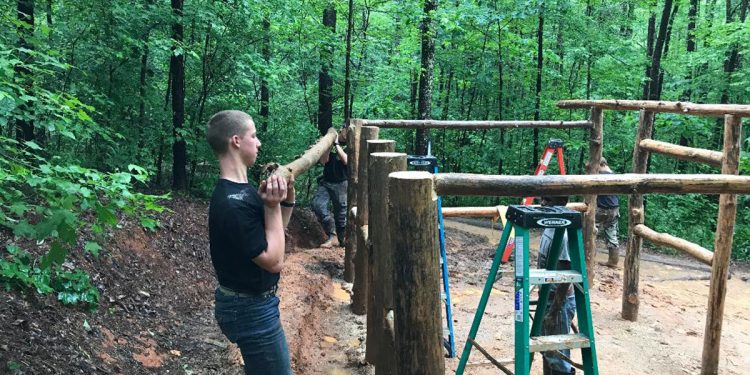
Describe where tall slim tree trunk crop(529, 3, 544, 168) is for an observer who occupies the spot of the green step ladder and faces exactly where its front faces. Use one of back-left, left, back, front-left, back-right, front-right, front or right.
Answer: back-left

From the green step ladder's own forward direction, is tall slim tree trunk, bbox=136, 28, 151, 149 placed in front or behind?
behind

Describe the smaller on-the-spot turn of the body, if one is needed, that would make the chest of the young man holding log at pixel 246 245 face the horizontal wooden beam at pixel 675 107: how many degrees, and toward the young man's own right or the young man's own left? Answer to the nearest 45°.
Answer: approximately 45° to the young man's own left

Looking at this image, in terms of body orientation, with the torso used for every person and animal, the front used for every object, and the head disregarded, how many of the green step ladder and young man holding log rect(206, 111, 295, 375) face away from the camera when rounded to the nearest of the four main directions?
0

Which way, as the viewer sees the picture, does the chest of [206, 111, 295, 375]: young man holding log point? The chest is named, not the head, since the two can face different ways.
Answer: to the viewer's right

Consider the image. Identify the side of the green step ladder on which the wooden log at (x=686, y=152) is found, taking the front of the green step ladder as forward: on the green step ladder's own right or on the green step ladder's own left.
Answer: on the green step ladder's own left

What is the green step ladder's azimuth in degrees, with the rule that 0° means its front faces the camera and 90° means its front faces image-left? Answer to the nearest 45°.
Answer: approximately 315°

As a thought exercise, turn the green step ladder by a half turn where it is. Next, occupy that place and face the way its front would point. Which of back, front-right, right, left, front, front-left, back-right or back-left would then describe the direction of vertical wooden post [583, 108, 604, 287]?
front-right

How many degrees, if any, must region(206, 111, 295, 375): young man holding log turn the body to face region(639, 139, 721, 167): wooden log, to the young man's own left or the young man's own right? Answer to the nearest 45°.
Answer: approximately 45° to the young man's own left

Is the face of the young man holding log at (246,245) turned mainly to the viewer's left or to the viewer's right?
to the viewer's right

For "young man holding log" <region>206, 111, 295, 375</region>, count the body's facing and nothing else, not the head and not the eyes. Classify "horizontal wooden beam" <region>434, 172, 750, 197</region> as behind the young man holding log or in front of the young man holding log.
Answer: in front

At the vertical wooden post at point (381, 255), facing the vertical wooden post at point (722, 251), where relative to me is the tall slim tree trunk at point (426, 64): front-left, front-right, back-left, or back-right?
front-left

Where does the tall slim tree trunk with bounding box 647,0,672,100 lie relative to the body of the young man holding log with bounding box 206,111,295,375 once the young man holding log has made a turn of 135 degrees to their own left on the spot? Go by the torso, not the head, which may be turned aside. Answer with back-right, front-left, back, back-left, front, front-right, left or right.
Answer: right

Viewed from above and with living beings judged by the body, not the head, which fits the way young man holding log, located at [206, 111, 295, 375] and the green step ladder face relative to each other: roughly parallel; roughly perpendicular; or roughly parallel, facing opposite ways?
roughly perpendicular

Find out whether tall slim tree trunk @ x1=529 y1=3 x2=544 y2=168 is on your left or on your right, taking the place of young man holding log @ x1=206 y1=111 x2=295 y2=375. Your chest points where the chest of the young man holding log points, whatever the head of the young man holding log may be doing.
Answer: on your left
